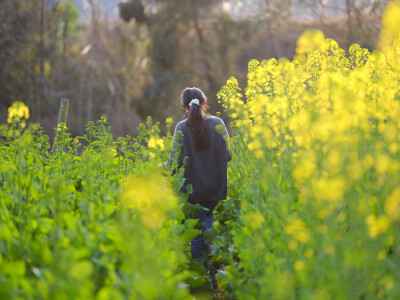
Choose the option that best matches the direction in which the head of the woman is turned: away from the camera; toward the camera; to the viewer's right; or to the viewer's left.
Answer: away from the camera

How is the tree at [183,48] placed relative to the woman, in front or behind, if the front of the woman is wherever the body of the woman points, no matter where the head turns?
in front

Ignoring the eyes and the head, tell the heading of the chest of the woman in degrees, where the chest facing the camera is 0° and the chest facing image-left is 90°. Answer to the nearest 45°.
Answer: approximately 180°

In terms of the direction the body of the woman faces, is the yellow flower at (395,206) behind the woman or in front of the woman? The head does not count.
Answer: behind

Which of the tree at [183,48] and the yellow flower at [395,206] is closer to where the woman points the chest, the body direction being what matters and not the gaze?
the tree
